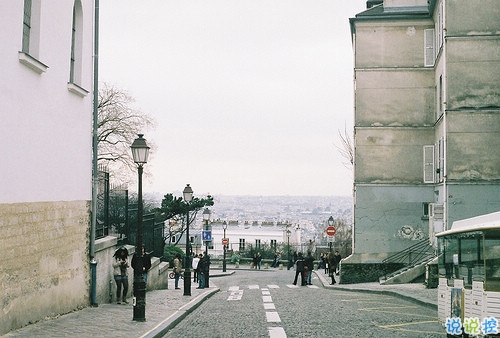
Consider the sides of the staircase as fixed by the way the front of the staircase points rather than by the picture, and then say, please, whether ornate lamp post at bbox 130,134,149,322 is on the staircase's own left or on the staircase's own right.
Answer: on the staircase's own left

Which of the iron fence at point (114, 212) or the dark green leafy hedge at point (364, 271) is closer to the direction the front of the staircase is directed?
the dark green leafy hedge

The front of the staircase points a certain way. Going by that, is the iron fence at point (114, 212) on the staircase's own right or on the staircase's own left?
on the staircase's own left

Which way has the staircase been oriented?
to the viewer's left

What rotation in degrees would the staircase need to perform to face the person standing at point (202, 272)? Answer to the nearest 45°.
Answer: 0° — it already faces them
